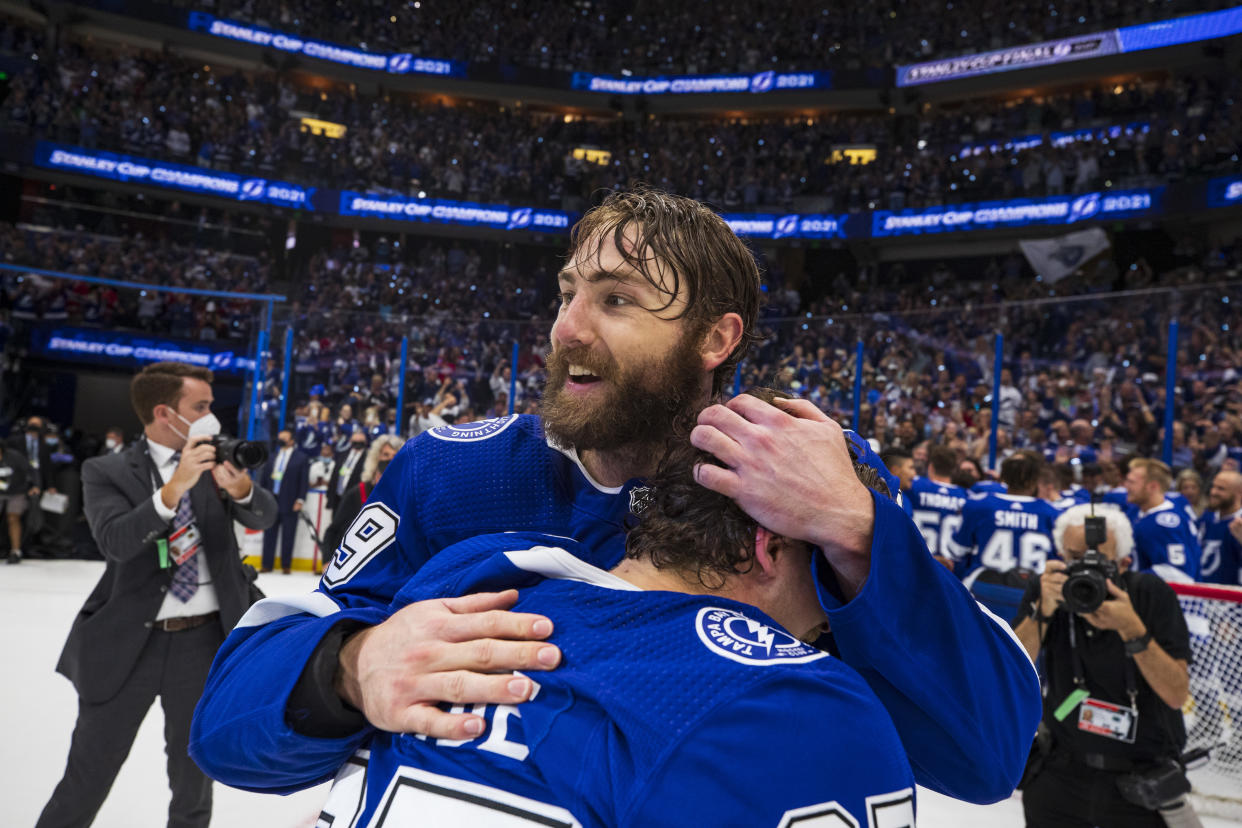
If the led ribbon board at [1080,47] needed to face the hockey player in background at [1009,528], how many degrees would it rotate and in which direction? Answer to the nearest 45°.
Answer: approximately 45° to its left

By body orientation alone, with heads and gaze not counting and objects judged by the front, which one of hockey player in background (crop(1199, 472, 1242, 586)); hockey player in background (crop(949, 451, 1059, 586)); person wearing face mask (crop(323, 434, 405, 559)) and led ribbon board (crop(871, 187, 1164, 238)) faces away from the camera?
hockey player in background (crop(949, 451, 1059, 586))

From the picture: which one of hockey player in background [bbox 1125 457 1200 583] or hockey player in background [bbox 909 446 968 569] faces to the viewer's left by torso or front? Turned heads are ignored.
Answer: hockey player in background [bbox 1125 457 1200 583]

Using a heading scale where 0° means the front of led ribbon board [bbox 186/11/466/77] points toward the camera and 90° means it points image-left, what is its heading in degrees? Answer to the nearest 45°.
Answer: approximately 315°

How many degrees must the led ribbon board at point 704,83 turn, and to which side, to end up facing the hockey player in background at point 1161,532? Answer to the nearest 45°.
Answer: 0° — it already faces them

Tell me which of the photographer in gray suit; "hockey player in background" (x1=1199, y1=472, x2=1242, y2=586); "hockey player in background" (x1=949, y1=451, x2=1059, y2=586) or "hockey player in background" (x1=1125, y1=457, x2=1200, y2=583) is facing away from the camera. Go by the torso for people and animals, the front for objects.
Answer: "hockey player in background" (x1=949, y1=451, x2=1059, y2=586)

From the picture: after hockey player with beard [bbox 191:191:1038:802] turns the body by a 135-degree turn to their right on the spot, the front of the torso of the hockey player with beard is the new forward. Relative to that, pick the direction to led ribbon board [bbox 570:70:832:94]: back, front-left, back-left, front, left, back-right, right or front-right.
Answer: front-right

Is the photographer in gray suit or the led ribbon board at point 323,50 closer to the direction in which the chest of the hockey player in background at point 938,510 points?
the led ribbon board

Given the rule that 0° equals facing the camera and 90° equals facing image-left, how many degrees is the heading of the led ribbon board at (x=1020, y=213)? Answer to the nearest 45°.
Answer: approximately 45°

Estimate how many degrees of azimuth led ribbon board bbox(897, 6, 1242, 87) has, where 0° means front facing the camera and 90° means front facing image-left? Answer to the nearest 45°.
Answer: approximately 45°

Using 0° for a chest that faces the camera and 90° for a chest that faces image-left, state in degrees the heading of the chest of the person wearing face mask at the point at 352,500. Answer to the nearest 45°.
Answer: approximately 315°
